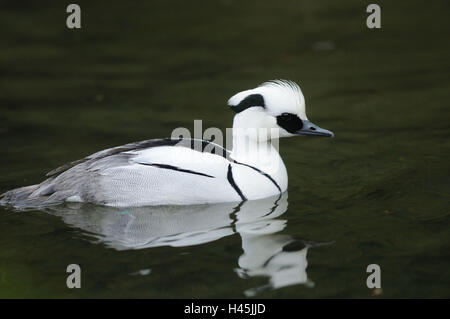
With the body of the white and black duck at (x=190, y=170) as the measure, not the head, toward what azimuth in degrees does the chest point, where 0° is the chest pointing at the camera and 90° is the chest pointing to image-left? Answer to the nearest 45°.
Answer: approximately 270°
